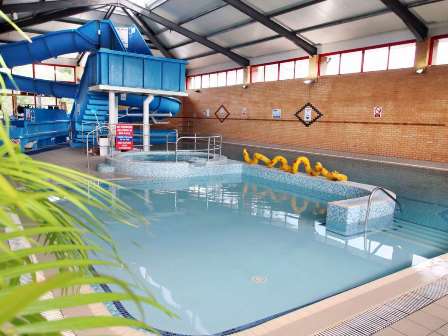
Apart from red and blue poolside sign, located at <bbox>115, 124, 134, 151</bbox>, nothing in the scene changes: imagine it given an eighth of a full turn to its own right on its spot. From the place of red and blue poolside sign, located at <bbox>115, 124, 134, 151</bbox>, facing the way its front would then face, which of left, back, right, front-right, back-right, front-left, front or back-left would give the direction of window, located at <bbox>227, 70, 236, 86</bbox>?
back

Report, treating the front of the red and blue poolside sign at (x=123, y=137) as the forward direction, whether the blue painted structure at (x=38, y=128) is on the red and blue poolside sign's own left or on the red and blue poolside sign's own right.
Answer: on the red and blue poolside sign's own right

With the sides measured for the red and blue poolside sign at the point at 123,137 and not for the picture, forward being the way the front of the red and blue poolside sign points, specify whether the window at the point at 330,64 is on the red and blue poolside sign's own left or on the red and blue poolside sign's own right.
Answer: on the red and blue poolside sign's own left

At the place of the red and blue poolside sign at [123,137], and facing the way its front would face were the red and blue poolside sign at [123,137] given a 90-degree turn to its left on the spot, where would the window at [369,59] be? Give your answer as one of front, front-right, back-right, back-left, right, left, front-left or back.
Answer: front

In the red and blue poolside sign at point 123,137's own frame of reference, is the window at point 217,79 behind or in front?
behind

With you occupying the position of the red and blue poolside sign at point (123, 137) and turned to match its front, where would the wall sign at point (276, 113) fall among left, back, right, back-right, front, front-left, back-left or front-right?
back-left

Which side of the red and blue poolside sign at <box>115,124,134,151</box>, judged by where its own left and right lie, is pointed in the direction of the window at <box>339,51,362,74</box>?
left

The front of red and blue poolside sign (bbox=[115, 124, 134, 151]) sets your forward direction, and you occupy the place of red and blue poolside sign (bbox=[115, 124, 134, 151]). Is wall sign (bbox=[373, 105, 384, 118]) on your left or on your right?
on your left

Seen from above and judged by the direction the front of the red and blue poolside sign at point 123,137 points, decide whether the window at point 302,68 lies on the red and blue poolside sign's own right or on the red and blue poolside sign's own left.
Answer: on the red and blue poolside sign's own left

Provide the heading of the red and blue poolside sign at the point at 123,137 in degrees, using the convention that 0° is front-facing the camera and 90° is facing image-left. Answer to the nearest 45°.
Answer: approximately 0°

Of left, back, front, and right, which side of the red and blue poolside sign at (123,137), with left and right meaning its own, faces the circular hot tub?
front

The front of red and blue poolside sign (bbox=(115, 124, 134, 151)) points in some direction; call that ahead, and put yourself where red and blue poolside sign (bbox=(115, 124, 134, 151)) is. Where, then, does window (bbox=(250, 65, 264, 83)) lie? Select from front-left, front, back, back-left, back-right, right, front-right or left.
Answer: back-left

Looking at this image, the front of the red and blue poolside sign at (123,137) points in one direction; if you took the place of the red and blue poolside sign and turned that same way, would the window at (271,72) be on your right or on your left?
on your left

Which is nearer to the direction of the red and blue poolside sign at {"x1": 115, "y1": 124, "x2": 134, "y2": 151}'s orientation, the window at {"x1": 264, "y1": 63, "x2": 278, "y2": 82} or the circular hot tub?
the circular hot tub
